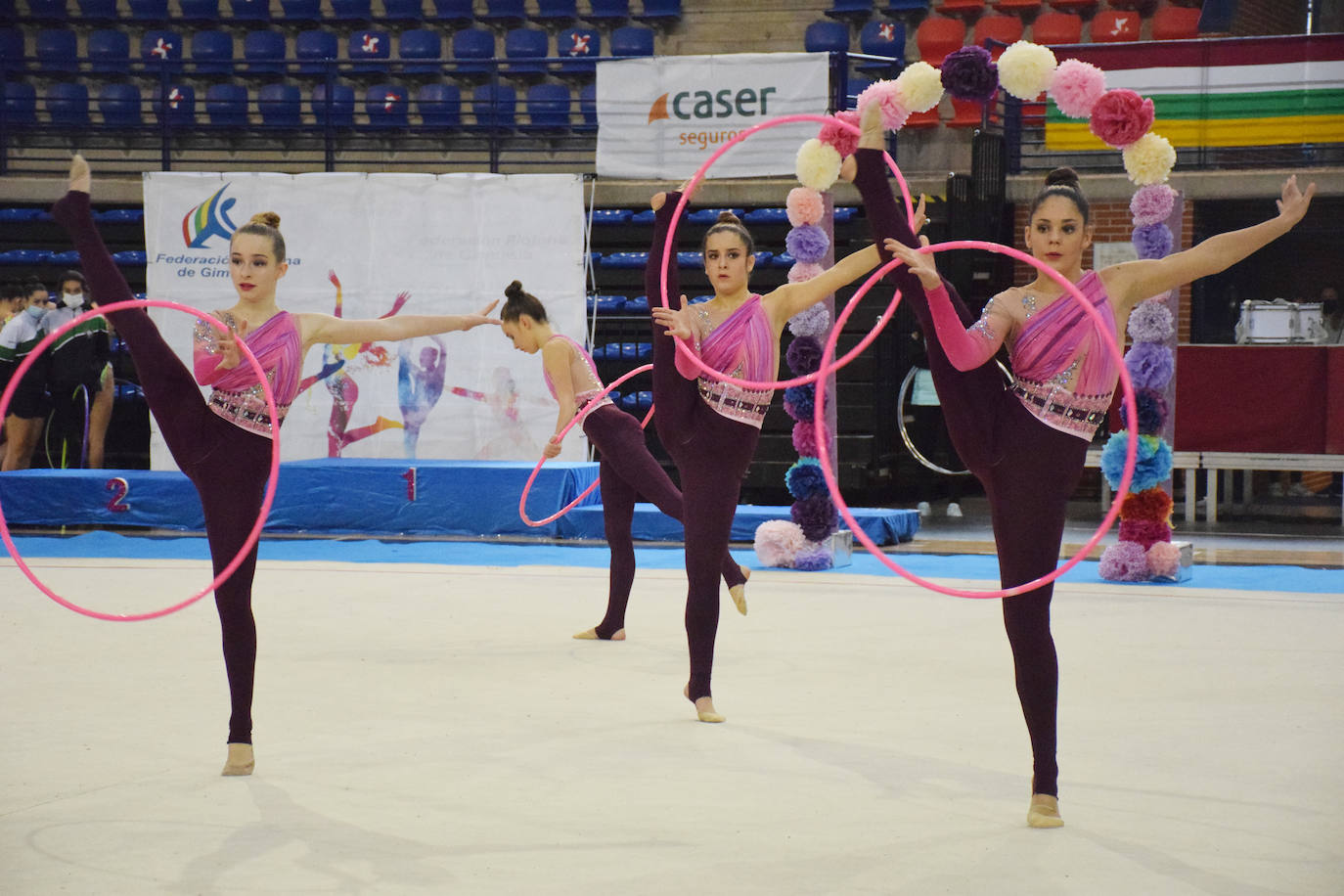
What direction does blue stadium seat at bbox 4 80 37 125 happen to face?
toward the camera

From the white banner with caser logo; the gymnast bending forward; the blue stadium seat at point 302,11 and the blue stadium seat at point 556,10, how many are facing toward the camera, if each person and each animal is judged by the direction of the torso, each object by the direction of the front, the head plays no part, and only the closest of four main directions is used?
3

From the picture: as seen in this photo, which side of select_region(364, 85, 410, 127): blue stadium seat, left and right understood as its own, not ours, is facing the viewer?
front

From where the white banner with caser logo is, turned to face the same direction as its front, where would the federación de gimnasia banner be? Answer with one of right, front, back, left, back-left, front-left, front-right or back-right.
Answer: right

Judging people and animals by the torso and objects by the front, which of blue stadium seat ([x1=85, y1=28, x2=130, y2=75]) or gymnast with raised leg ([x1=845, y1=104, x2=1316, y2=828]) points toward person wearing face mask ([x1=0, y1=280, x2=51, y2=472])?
the blue stadium seat

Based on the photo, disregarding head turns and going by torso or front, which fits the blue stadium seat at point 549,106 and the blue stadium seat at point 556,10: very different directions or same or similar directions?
same or similar directions

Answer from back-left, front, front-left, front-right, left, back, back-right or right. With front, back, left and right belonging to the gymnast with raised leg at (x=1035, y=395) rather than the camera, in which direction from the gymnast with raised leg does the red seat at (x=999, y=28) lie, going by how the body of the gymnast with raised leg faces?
back

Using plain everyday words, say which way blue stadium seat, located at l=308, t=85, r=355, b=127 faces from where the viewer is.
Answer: facing the viewer

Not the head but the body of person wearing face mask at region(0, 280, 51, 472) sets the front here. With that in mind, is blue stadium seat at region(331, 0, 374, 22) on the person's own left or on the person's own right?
on the person's own left

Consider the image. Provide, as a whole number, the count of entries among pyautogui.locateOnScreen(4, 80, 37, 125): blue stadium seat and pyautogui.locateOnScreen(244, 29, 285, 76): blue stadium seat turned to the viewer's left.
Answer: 0

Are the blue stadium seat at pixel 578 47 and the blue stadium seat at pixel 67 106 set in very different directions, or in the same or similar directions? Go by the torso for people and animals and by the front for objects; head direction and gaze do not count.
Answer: same or similar directions

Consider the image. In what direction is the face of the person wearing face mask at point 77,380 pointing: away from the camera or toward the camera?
toward the camera

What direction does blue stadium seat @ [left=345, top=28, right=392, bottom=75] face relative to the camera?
toward the camera

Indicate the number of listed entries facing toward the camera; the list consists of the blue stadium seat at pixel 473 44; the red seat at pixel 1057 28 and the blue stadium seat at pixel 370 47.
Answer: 3

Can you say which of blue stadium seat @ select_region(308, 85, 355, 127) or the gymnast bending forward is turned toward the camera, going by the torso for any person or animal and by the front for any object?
the blue stadium seat

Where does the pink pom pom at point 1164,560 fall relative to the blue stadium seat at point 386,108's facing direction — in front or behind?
in front

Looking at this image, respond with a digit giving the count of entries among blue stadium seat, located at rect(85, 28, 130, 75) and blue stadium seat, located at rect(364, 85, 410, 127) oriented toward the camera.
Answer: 2
